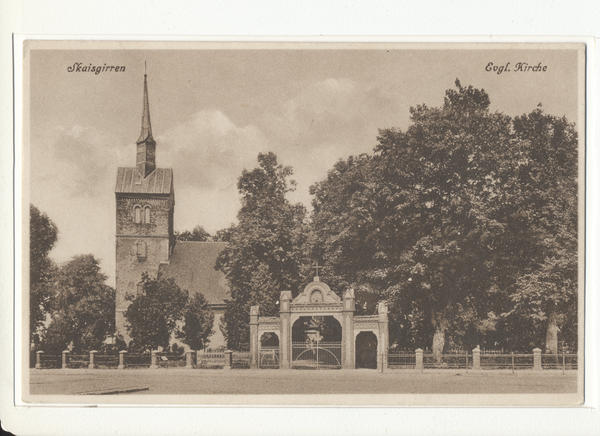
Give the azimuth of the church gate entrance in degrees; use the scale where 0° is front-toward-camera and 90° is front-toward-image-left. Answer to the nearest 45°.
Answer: approximately 0°
